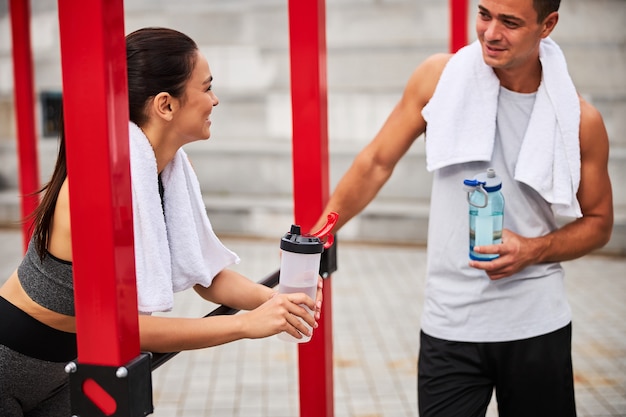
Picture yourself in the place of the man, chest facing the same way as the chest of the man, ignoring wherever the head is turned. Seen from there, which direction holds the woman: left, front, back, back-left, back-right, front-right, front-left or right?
front-right

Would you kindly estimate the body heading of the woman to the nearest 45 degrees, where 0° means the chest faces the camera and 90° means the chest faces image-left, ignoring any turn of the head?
approximately 270°

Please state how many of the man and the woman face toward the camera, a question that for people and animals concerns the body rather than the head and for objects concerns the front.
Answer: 1

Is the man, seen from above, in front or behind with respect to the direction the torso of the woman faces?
in front

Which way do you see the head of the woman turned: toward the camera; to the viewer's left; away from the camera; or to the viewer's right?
to the viewer's right

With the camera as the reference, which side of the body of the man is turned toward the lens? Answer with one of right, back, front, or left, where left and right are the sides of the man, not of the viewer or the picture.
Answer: front

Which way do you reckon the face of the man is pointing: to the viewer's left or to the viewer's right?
to the viewer's left

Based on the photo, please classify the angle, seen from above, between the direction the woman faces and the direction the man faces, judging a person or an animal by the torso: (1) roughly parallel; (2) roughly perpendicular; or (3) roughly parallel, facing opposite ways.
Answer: roughly perpendicular
